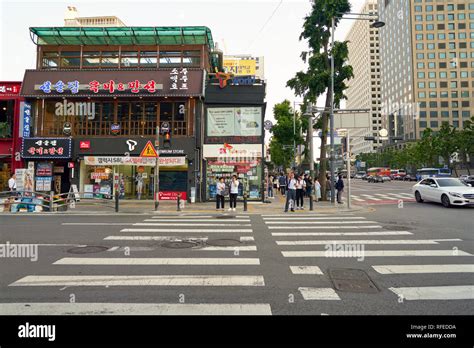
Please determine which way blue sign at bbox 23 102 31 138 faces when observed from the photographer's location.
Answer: facing the viewer

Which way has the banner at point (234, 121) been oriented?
toward the camera

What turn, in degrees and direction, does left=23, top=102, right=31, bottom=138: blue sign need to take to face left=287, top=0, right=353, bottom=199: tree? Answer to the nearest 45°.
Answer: approximately 45° to its left

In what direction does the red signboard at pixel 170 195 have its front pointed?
toward the camera

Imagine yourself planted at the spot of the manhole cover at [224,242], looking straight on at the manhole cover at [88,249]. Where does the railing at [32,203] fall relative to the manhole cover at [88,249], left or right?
right

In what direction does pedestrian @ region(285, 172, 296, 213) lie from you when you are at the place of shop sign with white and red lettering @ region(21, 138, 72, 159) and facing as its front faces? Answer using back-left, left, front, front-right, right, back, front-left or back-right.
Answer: front-left

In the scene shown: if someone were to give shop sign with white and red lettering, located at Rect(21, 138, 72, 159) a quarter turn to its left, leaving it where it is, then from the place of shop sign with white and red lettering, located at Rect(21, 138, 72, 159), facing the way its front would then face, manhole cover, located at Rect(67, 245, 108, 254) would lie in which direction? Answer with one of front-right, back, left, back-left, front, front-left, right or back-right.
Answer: right

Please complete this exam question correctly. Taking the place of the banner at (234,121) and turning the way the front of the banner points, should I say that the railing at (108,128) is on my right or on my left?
on my right

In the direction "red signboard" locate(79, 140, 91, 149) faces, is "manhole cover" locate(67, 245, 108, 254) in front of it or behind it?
in front

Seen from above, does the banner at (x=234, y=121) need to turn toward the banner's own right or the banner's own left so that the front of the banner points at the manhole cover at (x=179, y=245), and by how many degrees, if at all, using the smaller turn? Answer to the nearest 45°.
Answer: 0° — it already faces it

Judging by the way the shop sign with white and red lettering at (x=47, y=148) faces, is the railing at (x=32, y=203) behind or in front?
in front
